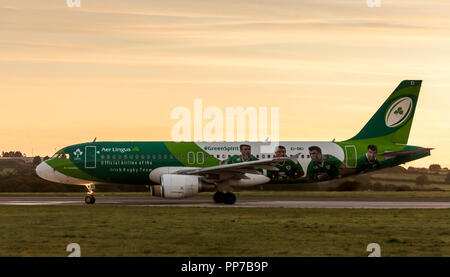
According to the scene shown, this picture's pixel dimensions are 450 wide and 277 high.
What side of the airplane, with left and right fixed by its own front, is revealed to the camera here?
left
